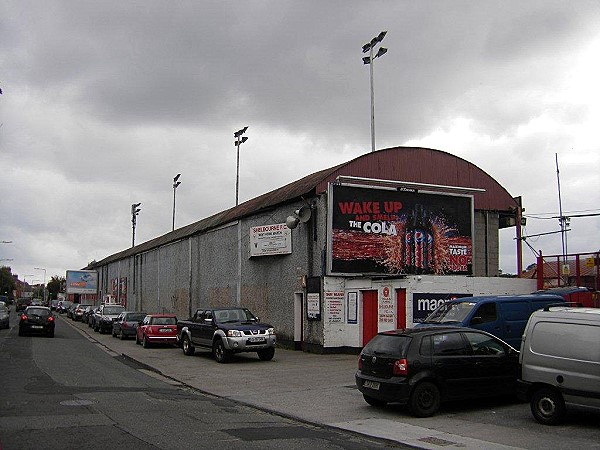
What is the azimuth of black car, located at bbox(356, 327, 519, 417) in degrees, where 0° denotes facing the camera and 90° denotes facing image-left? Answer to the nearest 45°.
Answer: approximately 225°

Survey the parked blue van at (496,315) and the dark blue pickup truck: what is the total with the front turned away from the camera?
0

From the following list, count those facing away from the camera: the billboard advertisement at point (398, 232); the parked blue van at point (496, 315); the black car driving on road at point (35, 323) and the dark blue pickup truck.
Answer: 1

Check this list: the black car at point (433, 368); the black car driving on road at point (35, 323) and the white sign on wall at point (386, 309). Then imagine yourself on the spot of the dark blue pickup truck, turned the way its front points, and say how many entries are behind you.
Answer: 1

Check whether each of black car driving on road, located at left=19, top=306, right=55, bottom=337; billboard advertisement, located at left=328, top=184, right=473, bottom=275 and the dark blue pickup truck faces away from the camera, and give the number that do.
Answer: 1

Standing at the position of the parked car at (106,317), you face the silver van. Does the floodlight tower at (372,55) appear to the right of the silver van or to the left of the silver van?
left

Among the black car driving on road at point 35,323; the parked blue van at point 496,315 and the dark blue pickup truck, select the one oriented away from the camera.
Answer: the black car driving on road at point 35,323

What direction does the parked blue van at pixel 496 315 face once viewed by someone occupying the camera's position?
facing the viewer and to the left of the viewer
